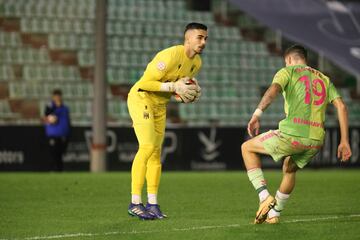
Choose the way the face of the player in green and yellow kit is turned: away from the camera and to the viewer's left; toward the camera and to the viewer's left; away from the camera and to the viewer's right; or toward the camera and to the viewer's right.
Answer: away from the camera and to the viewer's left

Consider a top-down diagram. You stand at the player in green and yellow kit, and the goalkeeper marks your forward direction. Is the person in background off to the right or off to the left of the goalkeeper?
right

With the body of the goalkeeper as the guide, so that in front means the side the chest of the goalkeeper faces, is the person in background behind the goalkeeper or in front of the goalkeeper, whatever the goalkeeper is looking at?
behind

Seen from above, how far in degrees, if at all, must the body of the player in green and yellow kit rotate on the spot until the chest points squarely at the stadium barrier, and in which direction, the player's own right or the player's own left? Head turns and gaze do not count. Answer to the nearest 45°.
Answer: approximately 45° to the player's own right

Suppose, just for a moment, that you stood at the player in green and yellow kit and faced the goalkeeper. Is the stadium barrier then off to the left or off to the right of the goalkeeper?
right

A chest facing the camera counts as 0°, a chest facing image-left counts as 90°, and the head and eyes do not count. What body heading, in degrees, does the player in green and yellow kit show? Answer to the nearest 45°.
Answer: approximately 135°

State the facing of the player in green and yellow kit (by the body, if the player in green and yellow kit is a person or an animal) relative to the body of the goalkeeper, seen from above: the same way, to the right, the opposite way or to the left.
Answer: the opposite way
